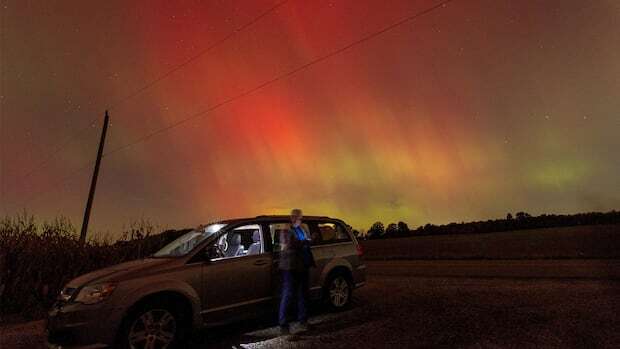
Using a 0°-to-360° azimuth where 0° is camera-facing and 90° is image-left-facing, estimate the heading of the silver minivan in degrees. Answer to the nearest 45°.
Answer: approximately 45°

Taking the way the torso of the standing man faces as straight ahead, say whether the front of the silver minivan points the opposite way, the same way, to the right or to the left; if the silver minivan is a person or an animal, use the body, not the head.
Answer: to the right

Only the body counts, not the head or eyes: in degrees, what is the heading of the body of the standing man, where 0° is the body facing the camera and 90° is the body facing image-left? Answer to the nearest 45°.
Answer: approximately 315°
